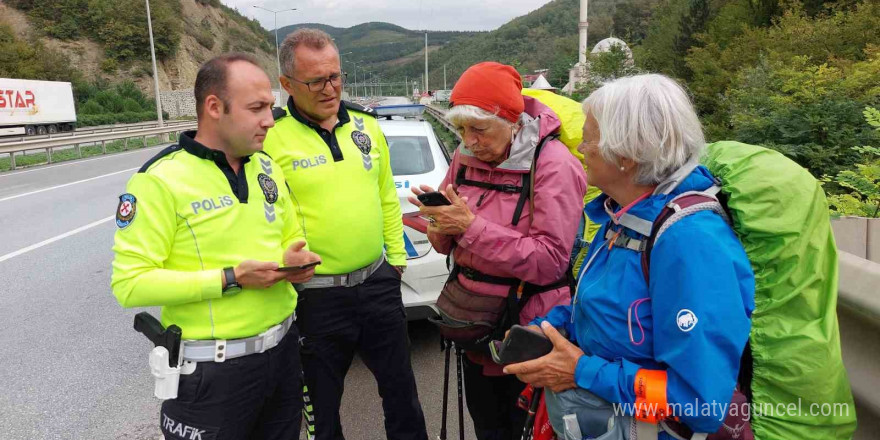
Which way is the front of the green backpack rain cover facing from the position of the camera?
facing to the right of the viewer

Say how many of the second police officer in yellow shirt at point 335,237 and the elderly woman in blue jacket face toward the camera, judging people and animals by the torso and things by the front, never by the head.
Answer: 1

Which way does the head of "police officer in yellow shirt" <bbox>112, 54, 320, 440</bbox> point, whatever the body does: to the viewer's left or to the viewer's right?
to the viewer's right

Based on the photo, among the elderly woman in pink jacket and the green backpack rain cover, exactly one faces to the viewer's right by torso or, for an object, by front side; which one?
the green backpack rain cover

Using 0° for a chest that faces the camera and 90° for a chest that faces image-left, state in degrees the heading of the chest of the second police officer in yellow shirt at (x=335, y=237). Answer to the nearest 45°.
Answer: approximately 0°

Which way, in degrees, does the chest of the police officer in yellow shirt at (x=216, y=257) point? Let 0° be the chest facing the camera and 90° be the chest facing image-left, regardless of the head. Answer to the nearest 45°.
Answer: approximately 315°

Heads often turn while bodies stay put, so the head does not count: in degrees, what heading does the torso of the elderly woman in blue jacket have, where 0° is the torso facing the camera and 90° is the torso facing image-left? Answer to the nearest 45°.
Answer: approximately 90°
